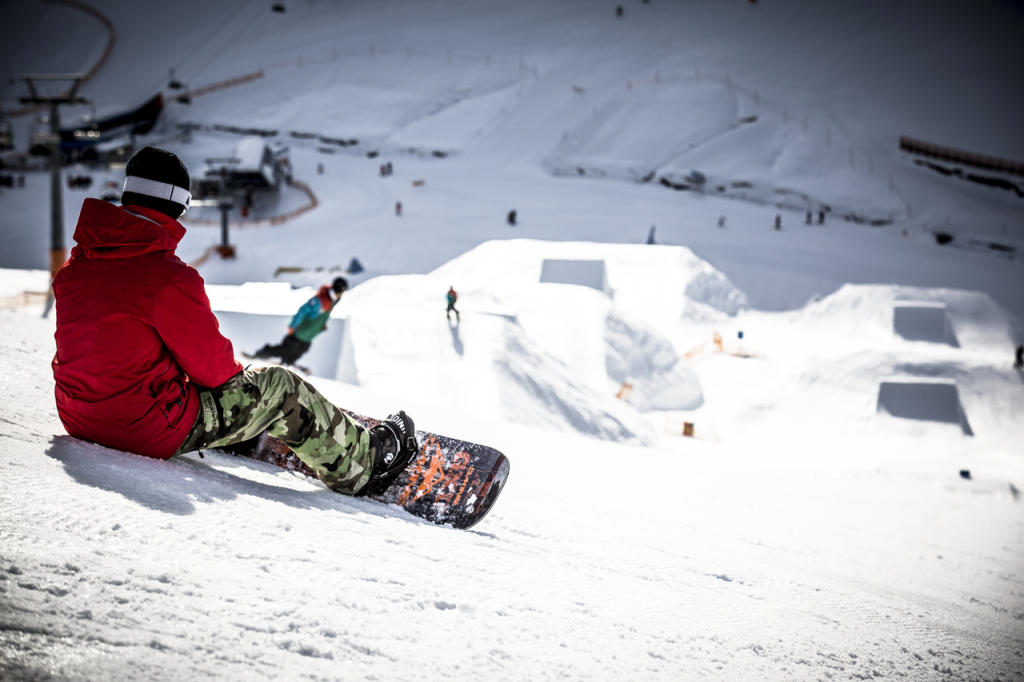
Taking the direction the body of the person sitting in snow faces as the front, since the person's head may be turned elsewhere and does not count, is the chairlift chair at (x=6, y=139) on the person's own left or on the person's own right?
on the person's own left

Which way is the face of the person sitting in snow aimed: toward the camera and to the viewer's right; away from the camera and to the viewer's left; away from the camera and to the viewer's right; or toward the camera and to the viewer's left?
away from the camera and to the viewer's right

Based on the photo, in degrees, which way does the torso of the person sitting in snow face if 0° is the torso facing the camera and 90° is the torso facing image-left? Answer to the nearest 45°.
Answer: approximately 225°
